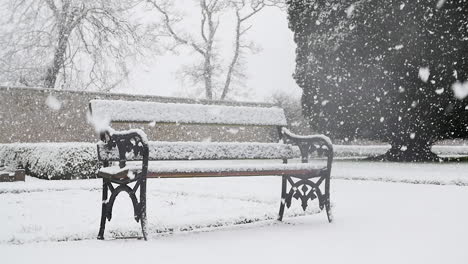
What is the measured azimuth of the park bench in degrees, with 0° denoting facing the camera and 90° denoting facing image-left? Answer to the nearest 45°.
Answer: approximately 315°

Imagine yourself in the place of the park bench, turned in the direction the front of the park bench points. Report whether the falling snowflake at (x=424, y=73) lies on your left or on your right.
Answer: on your left

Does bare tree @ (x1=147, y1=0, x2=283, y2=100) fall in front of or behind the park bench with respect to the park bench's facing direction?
behind

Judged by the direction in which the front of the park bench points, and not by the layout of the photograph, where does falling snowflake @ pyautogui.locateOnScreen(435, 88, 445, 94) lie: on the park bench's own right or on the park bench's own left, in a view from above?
on the park bench's own left

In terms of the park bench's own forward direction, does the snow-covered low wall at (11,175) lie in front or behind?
behind

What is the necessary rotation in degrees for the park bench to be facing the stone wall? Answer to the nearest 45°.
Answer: approximately 180°
